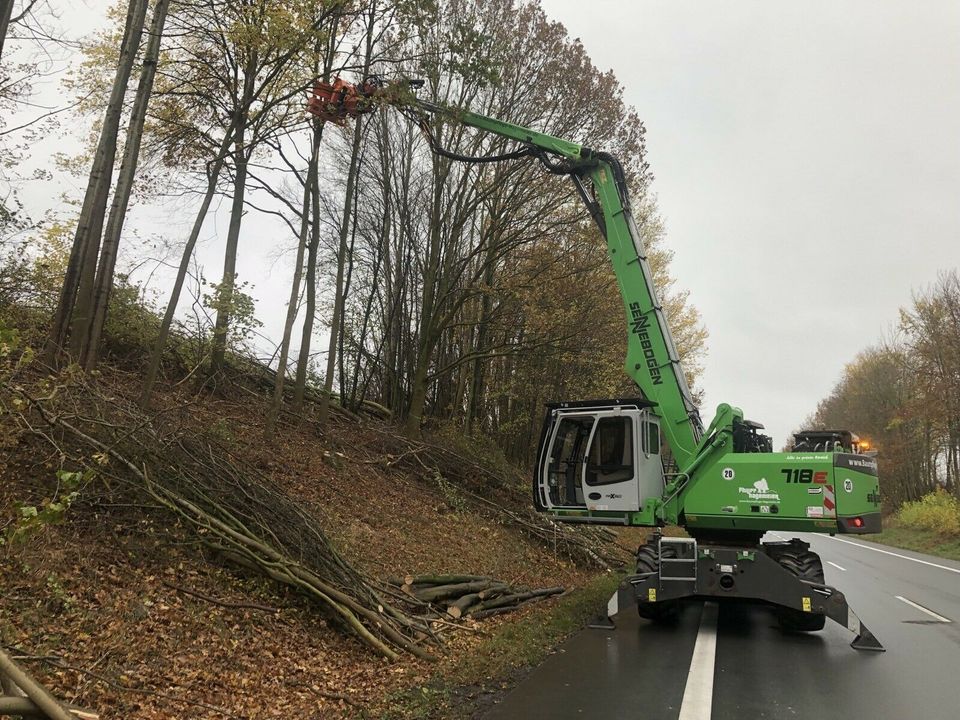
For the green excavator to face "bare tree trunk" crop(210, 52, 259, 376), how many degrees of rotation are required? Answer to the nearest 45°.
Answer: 0° — it already faces it

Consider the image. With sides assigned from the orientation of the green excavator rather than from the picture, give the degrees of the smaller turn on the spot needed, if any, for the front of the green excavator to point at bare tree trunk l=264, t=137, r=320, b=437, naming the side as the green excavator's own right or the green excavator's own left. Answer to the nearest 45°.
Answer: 0° — it already faces it

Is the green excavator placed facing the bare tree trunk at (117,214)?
yes

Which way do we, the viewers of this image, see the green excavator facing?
facing to the left of the viewer

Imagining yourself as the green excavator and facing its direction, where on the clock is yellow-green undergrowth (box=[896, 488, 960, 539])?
The yellow-green undergrowth is roughly at 4 o'clock from the green excavator.

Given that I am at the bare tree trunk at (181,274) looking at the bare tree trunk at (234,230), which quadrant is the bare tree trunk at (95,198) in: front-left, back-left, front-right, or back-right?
back-left

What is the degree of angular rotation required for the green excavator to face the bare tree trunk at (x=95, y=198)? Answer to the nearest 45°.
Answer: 0° — it already faces it

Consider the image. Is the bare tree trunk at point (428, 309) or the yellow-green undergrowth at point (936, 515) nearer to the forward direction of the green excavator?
the bare tree trunk

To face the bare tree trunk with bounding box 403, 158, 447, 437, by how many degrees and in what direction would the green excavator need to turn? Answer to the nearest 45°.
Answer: approximately 45° to its right

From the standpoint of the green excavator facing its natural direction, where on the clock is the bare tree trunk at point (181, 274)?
The bare tree trunk is roughly at 12 o'clock from the green excavator.
